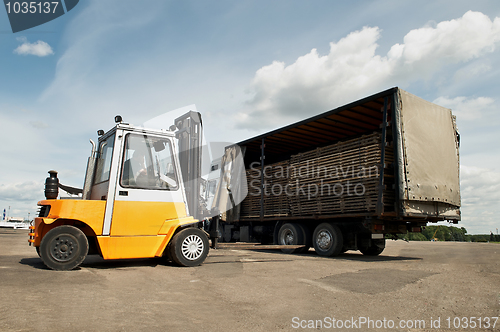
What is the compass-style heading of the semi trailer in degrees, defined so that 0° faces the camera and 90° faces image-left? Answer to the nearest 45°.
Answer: approximately 135°
